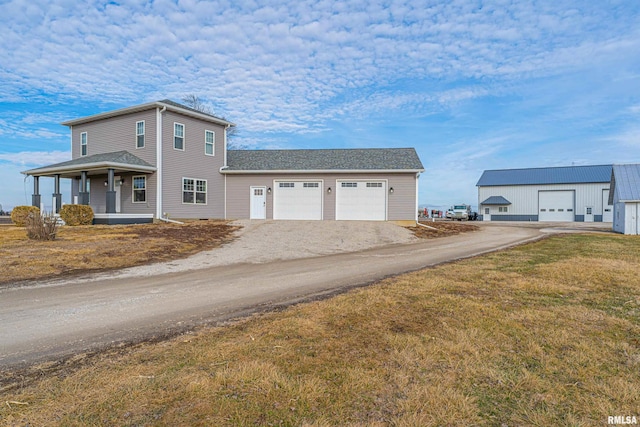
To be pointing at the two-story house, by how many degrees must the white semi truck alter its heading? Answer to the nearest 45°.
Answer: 0° — it already faces it

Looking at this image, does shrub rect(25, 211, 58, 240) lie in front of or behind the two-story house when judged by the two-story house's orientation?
in front

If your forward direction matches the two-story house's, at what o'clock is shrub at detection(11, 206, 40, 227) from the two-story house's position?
The shrub is roughly at 1 o'clock from the two-story house.

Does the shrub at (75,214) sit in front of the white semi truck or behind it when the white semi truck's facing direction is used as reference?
in front

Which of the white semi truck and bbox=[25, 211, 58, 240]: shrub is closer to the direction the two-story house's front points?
the shrub

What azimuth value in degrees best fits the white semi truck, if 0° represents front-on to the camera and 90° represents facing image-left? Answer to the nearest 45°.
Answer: approximately 45°

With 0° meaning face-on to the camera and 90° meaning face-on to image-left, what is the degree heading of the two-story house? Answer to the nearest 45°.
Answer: approximately 45°

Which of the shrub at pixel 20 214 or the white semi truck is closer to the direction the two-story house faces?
the shrub

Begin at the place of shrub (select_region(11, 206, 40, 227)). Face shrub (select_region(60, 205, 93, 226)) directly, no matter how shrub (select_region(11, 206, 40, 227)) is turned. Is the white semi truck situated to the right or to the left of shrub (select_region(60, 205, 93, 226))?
left
